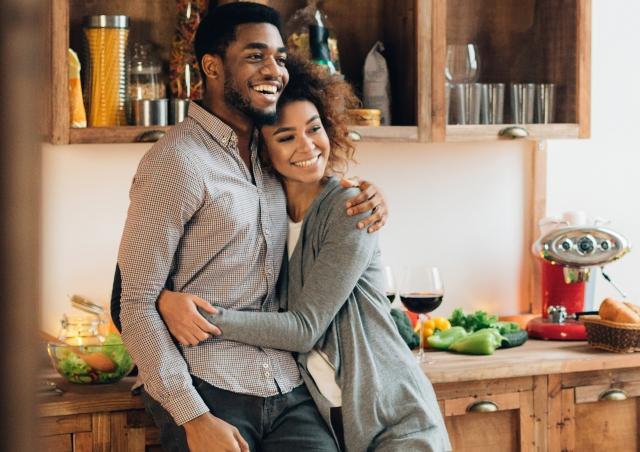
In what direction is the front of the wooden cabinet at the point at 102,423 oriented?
toward the camera

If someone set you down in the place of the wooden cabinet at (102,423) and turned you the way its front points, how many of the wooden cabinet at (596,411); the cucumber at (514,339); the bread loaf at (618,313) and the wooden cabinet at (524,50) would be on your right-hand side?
0

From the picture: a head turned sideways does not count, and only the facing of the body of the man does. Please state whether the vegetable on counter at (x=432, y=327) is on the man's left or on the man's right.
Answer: on the man's left

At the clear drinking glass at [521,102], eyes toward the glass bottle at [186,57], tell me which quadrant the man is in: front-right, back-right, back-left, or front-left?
front-left

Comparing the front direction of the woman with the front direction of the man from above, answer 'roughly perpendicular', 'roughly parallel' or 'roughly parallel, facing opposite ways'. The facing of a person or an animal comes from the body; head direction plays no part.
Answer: roughly perpendicular

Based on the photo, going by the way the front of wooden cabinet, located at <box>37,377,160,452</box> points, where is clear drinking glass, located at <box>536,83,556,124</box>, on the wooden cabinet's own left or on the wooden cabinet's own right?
on the wooden cabinet's own left

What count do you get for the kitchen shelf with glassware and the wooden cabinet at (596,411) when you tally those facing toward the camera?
2

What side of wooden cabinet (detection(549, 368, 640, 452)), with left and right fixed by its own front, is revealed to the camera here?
front

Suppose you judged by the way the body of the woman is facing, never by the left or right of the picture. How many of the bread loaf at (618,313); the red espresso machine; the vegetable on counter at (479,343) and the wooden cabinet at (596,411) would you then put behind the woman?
4

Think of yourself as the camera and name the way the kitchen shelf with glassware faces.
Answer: facing the viewer

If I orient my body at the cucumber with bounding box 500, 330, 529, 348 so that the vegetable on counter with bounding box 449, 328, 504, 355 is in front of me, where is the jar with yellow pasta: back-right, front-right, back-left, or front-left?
front-right

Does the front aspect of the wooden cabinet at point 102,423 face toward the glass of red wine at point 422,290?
no

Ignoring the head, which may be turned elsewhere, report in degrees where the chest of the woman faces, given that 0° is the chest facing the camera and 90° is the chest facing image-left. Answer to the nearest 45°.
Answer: approximately 45°

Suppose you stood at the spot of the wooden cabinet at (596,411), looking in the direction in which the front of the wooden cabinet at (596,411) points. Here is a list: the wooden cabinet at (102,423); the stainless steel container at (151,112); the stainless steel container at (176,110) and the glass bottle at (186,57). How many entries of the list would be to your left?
0

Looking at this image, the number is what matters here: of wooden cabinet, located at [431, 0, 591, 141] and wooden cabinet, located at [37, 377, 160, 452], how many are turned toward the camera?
2
